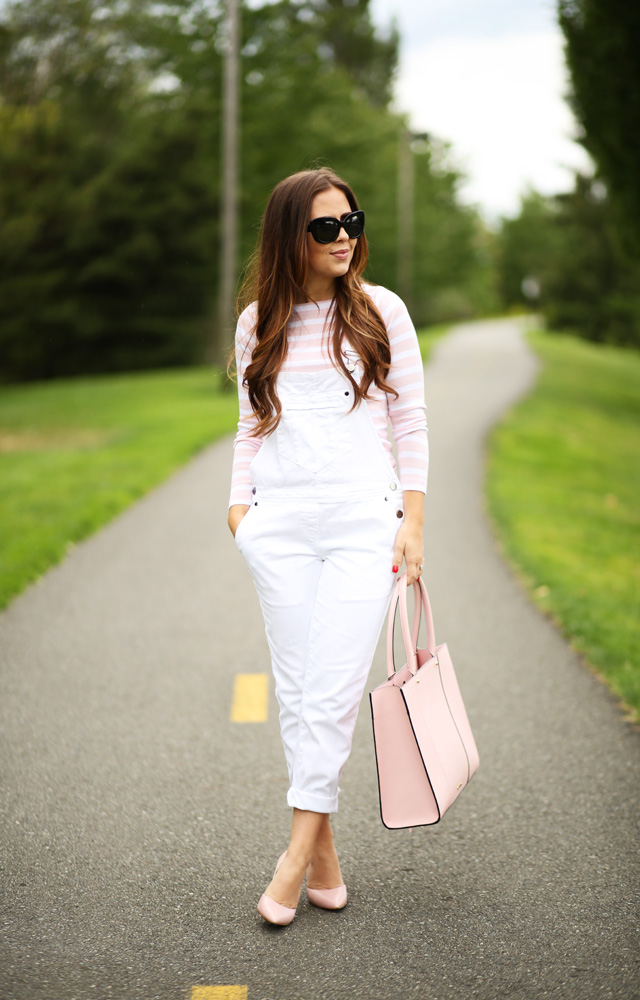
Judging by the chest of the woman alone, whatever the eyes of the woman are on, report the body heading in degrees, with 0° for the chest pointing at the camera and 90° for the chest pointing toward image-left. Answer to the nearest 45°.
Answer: approximately 0°

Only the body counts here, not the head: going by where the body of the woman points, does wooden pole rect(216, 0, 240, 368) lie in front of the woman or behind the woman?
behind

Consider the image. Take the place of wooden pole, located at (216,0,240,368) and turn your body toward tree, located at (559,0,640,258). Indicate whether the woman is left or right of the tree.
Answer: right

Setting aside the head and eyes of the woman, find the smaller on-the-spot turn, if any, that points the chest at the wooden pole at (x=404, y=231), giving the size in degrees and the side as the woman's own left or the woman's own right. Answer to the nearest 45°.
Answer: approximately 180°

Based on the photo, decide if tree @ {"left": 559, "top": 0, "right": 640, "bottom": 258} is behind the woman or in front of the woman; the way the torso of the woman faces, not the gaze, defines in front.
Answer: behind

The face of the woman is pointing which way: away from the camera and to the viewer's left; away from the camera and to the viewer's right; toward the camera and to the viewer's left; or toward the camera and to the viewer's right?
toward the camera and to the viewer's right
